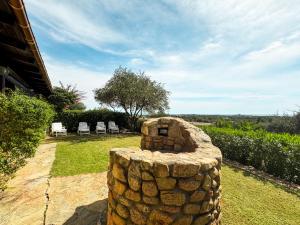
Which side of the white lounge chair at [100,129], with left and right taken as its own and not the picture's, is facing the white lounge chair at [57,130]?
right

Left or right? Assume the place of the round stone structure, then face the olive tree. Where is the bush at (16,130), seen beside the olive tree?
left

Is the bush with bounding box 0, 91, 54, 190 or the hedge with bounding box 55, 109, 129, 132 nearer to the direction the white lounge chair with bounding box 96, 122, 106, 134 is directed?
the bush

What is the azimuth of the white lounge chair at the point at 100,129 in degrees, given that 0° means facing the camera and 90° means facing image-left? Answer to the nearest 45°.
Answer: approximately 0°

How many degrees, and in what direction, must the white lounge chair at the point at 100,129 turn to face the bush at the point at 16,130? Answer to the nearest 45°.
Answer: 0° — it already faces it

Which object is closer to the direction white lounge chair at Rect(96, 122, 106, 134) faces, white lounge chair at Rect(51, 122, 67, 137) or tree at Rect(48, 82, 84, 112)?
the white lounge chair

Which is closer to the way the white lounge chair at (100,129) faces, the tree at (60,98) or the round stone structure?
the round stone structure

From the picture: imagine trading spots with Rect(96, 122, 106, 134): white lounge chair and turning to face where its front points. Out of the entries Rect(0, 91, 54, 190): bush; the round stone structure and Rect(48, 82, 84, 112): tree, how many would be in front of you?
2

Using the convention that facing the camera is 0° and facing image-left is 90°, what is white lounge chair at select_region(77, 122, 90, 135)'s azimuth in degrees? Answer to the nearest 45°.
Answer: approximately 315°
